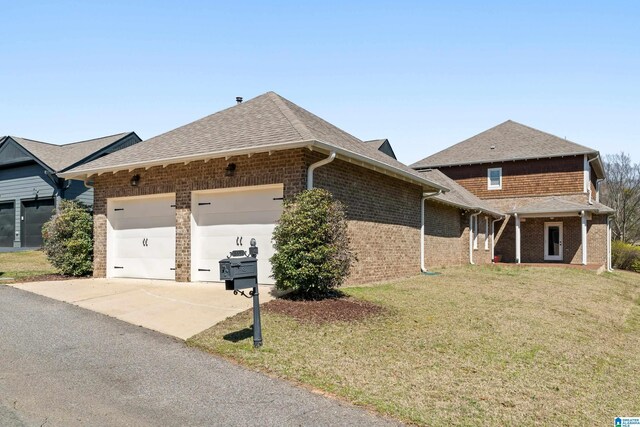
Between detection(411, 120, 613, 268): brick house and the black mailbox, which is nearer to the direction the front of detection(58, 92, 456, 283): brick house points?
the black mailbox

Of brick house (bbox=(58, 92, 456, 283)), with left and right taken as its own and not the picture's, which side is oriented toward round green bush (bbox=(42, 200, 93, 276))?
right

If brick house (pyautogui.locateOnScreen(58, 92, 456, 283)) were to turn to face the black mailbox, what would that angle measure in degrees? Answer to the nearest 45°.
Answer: approximately 45° to its left

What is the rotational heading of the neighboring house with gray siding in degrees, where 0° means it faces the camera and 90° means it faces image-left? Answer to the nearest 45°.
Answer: approximately 0°

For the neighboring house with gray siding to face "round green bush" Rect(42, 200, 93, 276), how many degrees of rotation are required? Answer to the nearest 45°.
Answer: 0° — it already faces it

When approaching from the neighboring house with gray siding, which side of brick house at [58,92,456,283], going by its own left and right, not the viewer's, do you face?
right

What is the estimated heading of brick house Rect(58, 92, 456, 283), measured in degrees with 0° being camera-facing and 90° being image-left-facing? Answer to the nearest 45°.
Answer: approximately 45°
